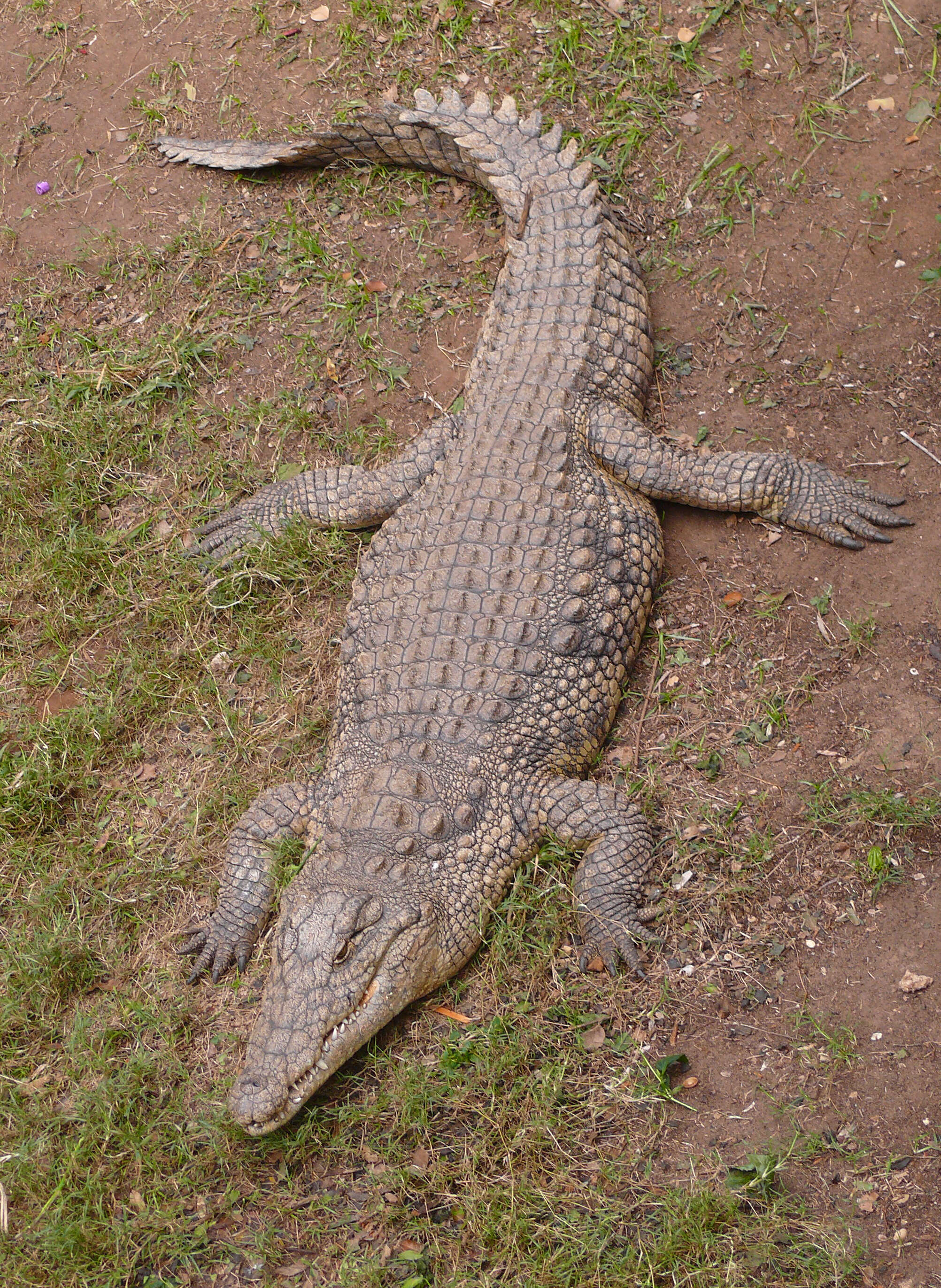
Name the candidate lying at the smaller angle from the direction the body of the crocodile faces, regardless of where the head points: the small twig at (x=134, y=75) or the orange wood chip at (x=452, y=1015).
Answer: the orange wood chip

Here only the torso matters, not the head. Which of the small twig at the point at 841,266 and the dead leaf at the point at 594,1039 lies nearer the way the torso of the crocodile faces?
the dead leaf

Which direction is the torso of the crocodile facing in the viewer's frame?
toward the camera

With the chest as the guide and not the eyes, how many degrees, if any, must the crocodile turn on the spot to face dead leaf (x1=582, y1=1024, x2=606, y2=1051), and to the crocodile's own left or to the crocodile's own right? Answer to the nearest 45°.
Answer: approximately 45° to the crocodile's own left

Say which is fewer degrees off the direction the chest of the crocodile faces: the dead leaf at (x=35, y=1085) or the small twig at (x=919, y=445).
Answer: the dead leaf

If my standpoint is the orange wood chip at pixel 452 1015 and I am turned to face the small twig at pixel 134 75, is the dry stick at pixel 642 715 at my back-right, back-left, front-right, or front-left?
front-right

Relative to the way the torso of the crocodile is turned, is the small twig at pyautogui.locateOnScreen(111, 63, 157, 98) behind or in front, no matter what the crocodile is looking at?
behind

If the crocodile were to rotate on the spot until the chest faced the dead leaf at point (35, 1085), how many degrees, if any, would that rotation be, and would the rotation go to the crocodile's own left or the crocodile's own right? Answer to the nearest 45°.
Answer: approximately 45° to the crocodile's own right
